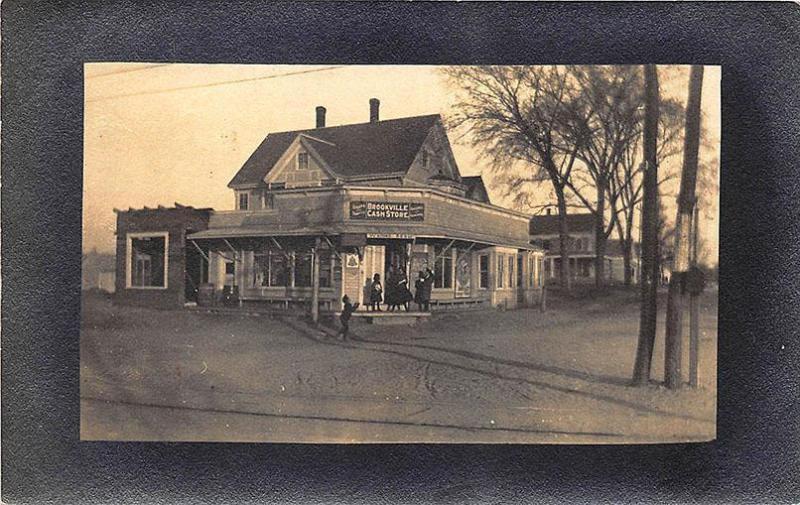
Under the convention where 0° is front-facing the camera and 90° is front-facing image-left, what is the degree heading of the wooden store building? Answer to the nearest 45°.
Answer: approximately 0°

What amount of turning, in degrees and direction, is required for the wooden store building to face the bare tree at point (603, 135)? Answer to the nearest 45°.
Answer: approximately 90° to its left

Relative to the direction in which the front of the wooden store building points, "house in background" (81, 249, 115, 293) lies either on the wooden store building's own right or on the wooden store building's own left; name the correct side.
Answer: on the wooden store building's own right

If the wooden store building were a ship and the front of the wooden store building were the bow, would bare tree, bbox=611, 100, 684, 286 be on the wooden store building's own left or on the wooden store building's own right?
on the wooden store building's own left

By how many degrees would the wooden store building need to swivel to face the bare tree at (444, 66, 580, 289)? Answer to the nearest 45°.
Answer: approximately 90° to its left
